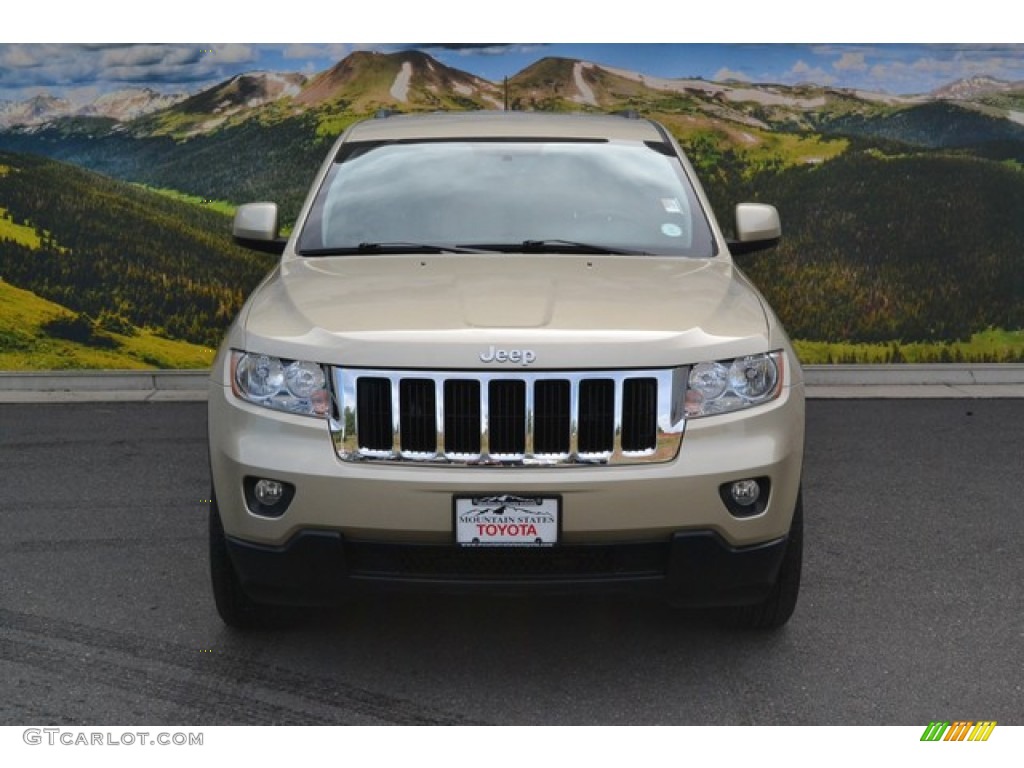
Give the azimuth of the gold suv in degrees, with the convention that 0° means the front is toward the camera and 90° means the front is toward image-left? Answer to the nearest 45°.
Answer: approximately 0°
